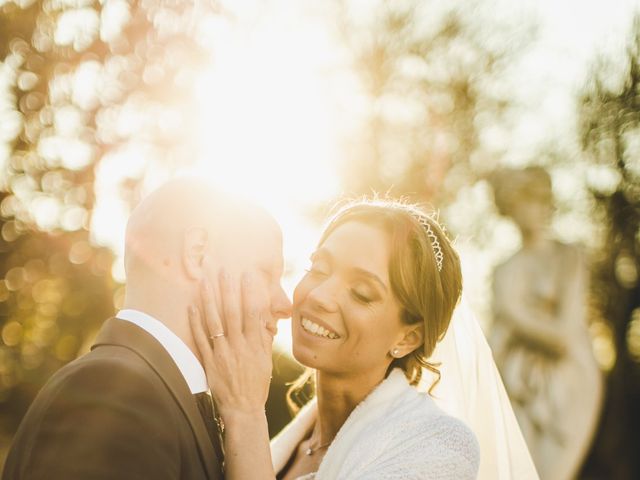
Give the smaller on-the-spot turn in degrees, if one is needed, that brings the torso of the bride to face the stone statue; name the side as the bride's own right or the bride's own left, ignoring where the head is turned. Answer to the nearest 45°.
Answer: approximately 180°

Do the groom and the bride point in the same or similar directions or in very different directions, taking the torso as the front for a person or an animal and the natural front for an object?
very different directions

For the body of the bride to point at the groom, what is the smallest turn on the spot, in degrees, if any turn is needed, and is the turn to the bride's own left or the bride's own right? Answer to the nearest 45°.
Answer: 0° — they already face them

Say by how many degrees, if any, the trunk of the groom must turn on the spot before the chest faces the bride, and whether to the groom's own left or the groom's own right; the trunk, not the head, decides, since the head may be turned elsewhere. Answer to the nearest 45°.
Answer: approximately 45° to the groom's own left

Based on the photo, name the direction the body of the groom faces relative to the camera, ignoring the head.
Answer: to the viewer's right

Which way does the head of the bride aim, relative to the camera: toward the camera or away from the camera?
toward the camera

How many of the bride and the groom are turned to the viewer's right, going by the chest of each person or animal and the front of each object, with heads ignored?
1

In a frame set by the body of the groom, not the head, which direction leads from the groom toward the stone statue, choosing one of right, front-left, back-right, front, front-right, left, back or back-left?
front-left

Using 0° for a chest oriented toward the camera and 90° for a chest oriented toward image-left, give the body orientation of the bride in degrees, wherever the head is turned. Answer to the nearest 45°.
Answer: approximately 45°
